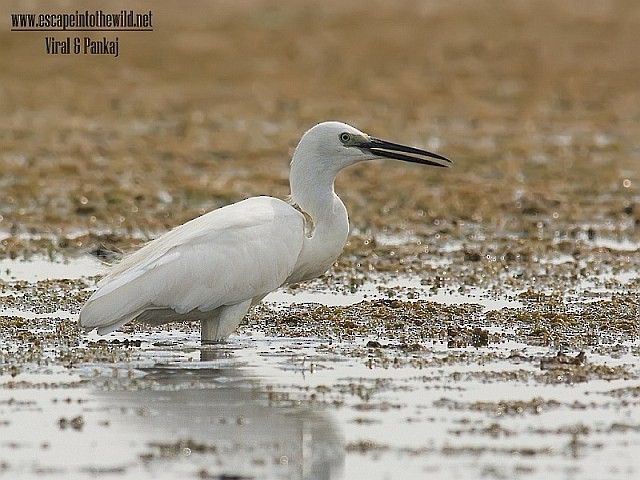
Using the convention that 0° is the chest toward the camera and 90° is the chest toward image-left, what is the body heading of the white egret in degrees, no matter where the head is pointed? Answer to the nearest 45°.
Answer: approximately 270°
